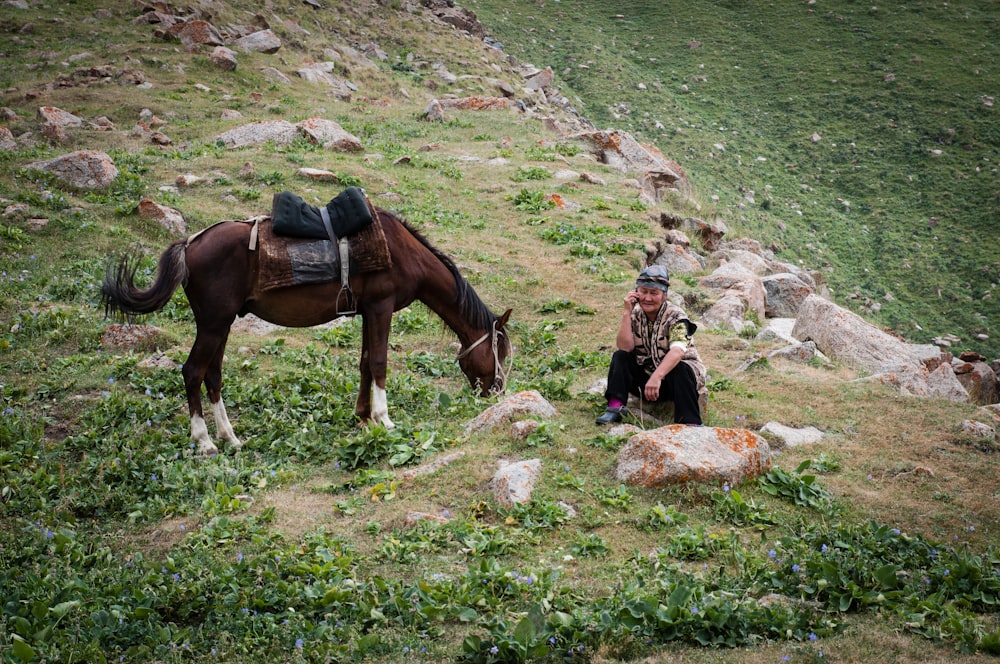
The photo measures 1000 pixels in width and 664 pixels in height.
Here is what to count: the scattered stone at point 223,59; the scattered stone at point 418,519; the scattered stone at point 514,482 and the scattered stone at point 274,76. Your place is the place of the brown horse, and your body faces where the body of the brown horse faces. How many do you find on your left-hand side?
2

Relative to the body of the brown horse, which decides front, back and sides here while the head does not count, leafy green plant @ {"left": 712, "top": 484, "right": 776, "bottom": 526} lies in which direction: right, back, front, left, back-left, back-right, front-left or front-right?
front-right

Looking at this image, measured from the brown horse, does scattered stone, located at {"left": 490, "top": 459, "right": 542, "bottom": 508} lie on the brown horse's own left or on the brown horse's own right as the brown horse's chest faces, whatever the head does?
on the brown horse's own right

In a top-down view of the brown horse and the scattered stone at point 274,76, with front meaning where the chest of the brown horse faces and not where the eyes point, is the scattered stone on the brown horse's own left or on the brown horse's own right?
on the brown horse's own left

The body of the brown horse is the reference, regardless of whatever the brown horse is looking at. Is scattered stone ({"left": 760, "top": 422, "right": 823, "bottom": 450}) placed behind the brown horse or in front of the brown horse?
in front

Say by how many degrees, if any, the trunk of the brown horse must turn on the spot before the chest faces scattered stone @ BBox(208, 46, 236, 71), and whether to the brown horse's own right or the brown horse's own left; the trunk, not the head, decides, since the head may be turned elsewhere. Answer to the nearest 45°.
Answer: approximately 90° to the brown horse's own left

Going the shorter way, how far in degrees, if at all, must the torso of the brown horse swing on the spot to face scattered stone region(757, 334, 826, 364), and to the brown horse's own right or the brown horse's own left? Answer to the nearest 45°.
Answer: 0° — it already faces it

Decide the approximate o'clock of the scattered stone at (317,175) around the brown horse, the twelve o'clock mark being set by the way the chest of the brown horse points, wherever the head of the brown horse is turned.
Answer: The scattered stone is roughly at 9 o'clock from the brown horse.

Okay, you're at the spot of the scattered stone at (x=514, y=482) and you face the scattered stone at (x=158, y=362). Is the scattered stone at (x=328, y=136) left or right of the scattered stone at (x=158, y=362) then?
right

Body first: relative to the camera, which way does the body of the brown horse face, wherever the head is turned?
to the viewer's right

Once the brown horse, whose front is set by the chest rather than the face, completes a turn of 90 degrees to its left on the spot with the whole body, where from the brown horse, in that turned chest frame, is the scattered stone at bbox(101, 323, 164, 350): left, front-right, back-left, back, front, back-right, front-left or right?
front-left

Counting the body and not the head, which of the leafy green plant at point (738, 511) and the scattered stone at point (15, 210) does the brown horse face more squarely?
the leafy green plant

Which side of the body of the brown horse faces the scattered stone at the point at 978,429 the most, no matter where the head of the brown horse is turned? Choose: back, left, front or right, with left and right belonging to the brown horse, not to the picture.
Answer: front

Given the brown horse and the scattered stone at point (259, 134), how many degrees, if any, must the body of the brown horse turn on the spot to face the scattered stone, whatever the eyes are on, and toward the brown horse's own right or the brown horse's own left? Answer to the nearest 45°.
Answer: approximately 90° to the brown horse's own left

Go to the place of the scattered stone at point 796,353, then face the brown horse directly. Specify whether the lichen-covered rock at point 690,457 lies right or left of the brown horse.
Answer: left

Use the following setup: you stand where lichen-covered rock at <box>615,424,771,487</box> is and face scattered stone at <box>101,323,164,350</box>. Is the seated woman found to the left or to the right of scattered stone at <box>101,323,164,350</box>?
right
